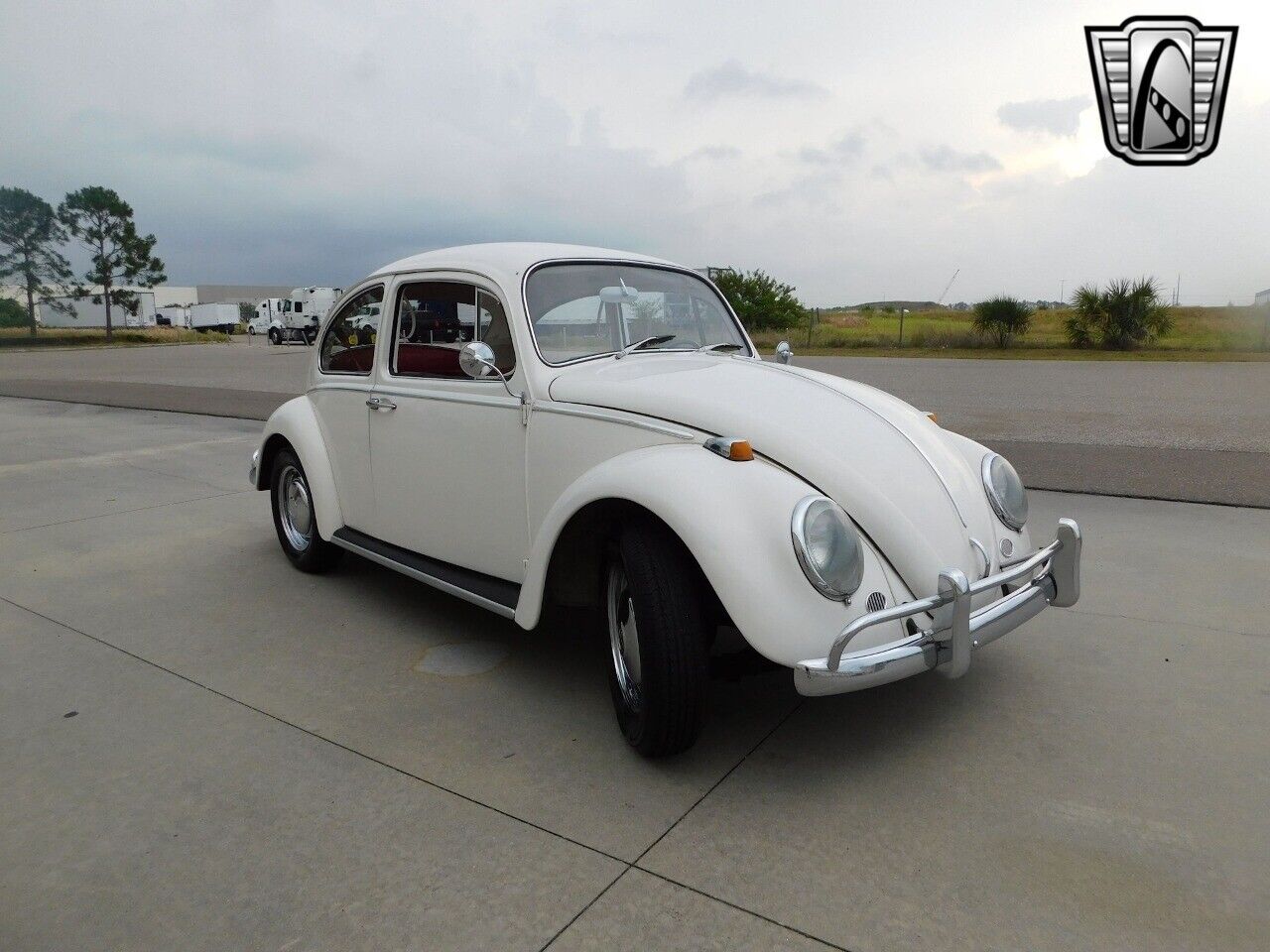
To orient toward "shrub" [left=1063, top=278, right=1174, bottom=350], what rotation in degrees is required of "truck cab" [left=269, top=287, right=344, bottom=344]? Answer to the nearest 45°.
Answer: approximately 135° to its left

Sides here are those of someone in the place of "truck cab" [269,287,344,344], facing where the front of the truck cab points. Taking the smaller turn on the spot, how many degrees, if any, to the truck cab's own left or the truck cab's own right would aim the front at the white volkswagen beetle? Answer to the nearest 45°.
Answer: approximately 90° to the truck cab's own left

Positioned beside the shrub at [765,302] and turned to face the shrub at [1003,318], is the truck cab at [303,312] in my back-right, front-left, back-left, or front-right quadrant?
back-right

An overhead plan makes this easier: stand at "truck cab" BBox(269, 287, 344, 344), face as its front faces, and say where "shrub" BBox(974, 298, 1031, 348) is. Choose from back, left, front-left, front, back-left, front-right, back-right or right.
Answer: back-left

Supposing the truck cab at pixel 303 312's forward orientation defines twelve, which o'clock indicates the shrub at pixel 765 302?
The shrub is roughly at 7 o'clock from the truck cab.

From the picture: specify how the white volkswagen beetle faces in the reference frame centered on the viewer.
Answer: facing the viewer and to the right of the viewer

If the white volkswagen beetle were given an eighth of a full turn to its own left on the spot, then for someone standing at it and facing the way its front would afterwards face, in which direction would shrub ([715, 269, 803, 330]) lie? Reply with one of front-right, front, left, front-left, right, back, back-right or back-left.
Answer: left
